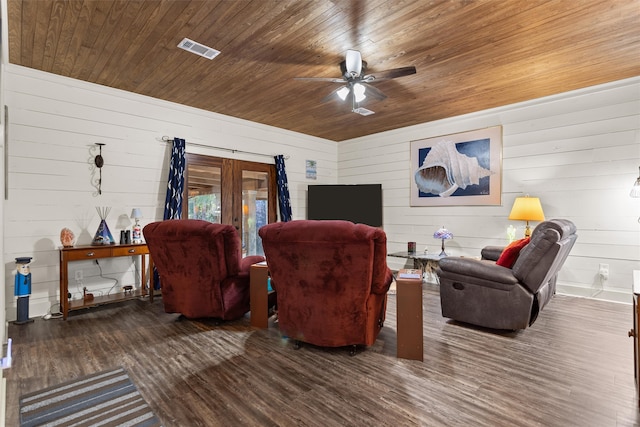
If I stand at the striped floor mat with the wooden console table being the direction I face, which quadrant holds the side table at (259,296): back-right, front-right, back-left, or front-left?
front-right

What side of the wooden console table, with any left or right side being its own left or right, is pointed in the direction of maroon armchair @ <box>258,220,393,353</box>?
front

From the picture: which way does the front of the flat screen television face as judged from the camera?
facing the viewer

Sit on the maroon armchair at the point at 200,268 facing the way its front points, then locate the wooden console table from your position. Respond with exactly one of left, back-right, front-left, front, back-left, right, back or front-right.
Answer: left

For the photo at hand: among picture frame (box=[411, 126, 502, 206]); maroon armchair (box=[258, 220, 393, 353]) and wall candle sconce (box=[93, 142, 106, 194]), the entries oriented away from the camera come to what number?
1

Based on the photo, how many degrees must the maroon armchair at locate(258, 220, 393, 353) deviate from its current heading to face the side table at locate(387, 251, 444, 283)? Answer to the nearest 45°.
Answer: approximately 45° to its right

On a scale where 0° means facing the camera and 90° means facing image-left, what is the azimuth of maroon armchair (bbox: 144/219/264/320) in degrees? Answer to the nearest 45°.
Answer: approximately 225°

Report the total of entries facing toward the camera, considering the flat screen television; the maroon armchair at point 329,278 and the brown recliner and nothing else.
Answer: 1

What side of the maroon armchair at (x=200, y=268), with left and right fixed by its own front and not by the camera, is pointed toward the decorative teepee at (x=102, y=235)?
left

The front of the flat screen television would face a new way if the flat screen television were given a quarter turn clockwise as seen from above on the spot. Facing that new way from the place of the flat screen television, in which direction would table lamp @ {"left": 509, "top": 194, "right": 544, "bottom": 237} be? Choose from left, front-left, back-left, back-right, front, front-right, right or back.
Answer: back-left

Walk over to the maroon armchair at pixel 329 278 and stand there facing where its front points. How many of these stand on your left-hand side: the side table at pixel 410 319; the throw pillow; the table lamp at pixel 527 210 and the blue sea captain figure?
1

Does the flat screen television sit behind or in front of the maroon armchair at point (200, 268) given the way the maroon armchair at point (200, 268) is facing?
in front

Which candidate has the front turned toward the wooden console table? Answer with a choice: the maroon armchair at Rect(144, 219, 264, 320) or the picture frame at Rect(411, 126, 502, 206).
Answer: the picture frame

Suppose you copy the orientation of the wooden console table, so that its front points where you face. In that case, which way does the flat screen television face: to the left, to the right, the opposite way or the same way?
to the right

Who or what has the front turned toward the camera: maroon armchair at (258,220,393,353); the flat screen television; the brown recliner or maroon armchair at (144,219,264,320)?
the flat screen television

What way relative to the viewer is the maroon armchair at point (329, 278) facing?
away from the camera

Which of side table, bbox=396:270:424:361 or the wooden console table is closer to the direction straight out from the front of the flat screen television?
the side table

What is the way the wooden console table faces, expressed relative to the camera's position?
facing the viewer and to the right of the viewer

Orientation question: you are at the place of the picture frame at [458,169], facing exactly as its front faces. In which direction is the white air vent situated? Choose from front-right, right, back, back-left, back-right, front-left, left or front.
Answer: front
